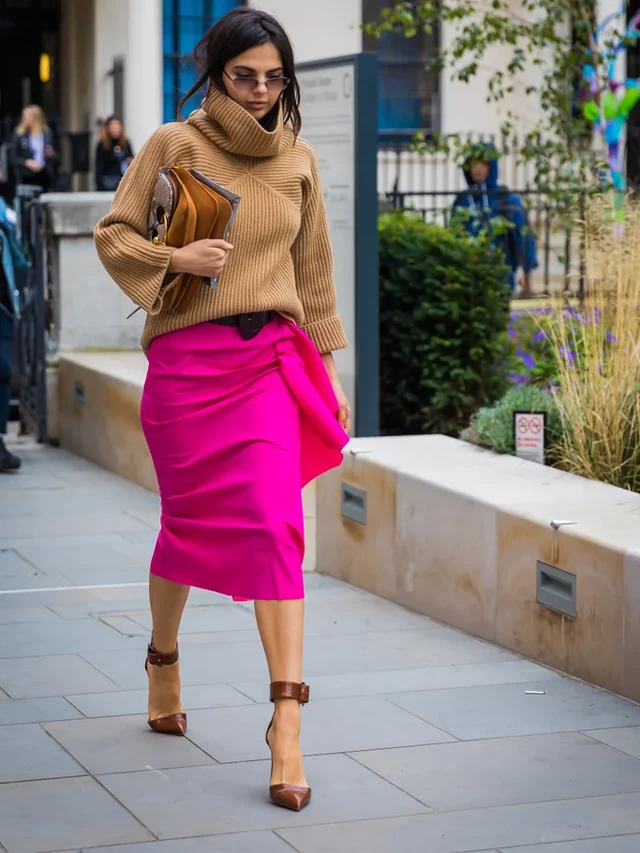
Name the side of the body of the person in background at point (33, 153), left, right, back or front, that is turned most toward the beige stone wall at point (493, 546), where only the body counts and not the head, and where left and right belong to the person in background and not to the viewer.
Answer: front

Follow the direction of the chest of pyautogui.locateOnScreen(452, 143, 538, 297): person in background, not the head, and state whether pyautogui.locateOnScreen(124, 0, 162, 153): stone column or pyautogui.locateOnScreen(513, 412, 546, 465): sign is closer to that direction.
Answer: the sign

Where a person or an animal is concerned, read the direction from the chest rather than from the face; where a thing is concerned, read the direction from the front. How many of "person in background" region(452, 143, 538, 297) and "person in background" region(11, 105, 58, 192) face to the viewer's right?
0

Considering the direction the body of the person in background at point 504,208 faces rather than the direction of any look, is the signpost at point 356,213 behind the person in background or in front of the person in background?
in front

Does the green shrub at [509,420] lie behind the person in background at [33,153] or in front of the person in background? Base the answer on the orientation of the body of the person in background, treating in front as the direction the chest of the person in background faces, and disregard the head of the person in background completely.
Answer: in front

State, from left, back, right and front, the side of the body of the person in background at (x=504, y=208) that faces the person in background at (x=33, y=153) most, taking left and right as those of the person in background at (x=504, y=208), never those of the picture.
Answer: right

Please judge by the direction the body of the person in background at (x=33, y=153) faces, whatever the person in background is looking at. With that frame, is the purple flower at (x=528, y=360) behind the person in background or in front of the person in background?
in front

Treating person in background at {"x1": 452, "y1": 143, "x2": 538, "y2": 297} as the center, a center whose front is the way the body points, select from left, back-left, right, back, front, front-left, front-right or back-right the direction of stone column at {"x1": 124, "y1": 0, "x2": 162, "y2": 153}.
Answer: right

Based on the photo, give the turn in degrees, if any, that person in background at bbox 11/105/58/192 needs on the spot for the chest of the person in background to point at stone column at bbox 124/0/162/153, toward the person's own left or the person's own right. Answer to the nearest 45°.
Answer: approximately 135° to the person's own left
